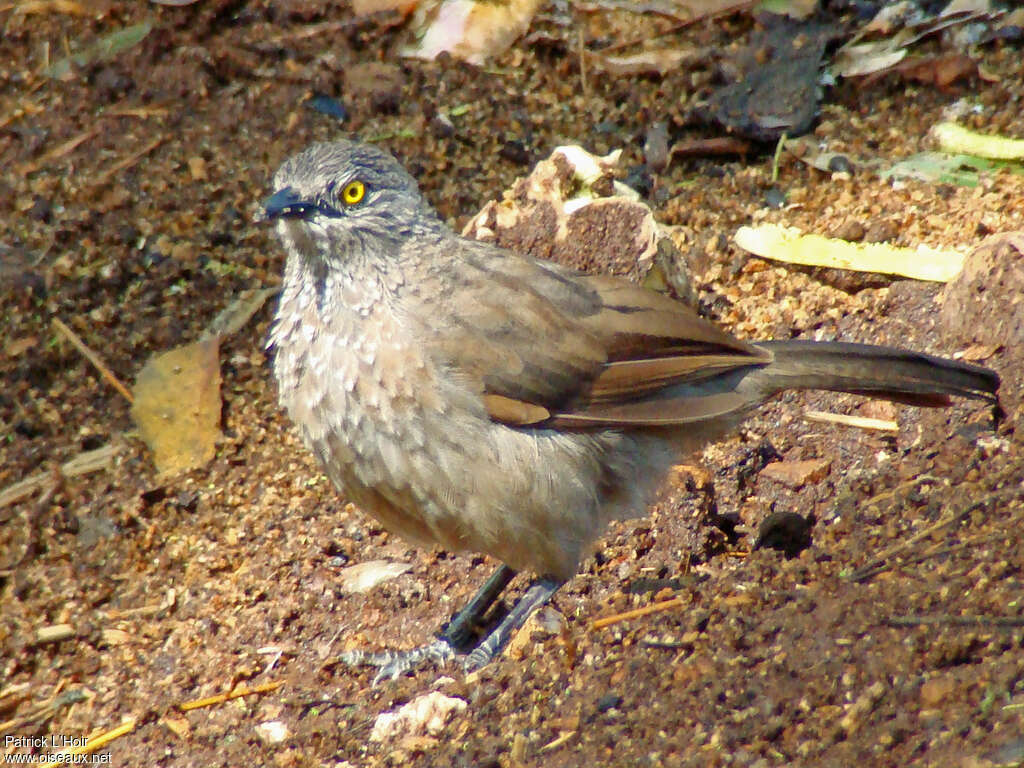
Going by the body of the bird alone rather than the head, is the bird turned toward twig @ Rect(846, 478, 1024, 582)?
no

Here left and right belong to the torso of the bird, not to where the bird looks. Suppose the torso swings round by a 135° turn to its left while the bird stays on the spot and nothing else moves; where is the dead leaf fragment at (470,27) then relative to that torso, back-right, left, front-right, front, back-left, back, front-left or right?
left

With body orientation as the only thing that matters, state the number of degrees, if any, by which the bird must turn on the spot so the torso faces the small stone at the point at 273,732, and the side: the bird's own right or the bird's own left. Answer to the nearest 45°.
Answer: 0° — it already faces it

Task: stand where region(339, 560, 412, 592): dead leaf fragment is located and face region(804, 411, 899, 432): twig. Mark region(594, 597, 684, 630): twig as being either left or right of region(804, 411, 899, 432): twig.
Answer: right

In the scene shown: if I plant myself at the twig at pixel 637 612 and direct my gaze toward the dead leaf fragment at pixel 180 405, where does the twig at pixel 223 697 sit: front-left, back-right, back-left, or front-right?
front-left

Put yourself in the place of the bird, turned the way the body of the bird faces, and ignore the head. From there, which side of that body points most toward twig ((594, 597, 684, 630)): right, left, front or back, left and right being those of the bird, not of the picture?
back

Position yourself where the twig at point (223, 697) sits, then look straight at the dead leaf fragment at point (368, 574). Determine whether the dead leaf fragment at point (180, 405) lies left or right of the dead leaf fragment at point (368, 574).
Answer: left

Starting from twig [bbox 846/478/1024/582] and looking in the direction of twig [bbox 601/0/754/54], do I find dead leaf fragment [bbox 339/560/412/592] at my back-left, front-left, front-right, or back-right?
front-left

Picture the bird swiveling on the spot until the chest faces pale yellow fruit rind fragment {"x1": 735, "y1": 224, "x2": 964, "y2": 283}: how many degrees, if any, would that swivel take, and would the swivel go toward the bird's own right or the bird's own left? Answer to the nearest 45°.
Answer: approximately 180°

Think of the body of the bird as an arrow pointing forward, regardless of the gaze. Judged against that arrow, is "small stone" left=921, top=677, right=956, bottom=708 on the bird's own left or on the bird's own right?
on the bird's own left

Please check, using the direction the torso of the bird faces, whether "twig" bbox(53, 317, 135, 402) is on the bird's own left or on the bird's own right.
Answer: on the bird's own right

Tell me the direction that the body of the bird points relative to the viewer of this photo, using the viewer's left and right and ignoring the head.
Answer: facing the viewer and to the left of the viewer
